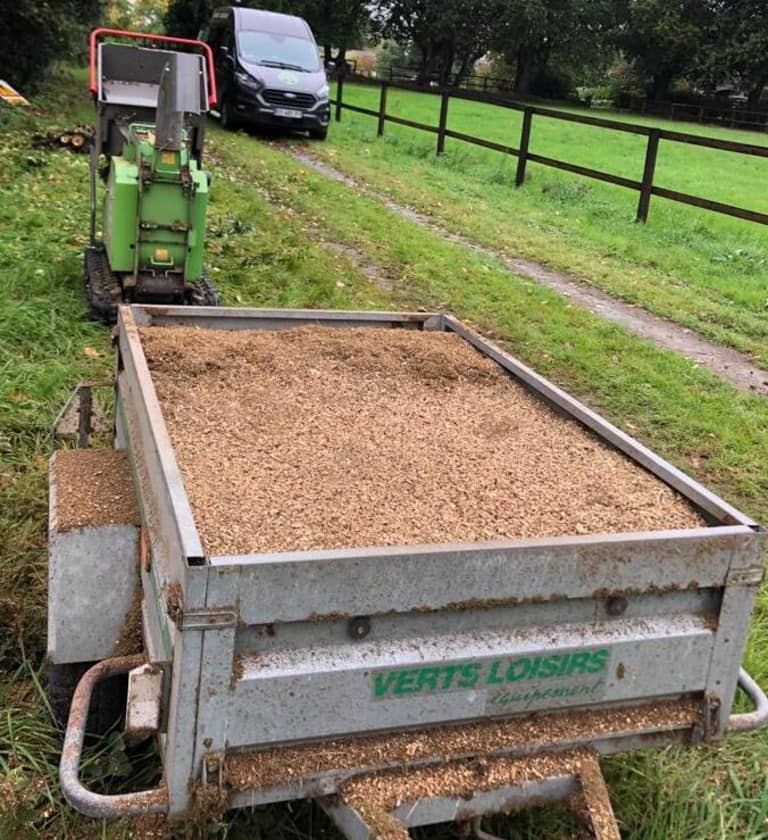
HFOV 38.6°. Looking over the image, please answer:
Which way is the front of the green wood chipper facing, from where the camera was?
facing the viewer

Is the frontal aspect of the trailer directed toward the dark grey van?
no

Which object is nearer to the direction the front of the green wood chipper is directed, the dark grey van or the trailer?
the trailer

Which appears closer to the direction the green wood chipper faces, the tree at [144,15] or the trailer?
the trailer

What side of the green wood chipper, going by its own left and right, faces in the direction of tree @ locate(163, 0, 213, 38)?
back

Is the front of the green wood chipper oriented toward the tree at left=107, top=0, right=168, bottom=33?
no

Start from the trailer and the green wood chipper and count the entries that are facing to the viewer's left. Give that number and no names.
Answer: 0

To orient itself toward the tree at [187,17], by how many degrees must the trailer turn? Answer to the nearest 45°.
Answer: approximately 135° to its left

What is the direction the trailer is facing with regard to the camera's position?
facing the viewer and to the right of the viewer

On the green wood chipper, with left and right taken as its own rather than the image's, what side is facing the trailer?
front

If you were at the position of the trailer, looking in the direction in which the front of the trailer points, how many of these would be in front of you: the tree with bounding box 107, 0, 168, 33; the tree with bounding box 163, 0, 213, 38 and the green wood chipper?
0

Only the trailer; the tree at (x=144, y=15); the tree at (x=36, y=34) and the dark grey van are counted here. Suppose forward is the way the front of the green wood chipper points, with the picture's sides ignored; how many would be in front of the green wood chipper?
1

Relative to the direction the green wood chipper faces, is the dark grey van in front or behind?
behind
